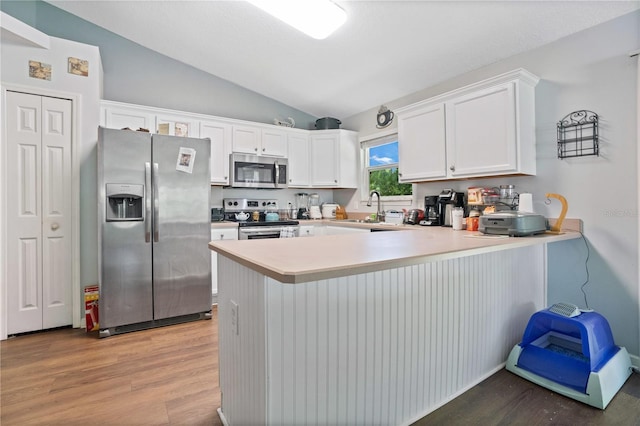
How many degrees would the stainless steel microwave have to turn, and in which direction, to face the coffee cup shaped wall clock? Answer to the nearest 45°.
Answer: approximately 45° to its left

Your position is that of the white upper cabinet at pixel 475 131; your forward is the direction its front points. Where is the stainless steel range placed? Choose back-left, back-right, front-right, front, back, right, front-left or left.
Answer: front-right

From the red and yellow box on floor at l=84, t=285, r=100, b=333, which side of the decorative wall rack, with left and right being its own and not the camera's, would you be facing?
front

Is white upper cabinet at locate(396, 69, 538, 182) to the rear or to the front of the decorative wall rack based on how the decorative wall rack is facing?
to the front

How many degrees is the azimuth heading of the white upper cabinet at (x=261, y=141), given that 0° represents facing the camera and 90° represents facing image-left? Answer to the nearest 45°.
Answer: approximately 315°

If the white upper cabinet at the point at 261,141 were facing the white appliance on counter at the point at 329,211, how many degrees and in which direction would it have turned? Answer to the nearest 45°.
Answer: approximately 45° to its left

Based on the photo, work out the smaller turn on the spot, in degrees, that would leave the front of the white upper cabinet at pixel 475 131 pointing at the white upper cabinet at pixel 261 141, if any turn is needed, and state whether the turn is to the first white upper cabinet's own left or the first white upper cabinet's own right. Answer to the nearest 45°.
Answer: approximately 45° to the first white upper cabinet's own right

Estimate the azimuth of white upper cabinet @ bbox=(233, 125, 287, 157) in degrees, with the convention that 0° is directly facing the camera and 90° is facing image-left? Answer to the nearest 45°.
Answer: approximately 315°

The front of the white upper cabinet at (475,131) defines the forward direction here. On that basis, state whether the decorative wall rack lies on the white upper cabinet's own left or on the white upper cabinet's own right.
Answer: on the white upper cabinet's own left

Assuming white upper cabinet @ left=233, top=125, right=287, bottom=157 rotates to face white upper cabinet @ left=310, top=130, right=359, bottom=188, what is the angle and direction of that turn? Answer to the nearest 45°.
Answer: approximately 45° to its left

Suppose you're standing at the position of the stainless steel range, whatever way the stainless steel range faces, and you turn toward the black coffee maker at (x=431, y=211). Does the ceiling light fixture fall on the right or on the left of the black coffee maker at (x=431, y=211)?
right

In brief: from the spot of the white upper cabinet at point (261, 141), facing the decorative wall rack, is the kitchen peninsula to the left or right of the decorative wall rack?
right

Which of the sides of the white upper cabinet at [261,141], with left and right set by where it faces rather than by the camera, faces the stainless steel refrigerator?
right

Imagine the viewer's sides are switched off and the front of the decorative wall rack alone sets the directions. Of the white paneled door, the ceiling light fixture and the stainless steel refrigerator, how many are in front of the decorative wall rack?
3
